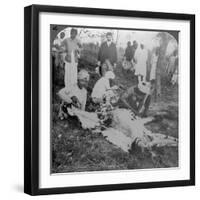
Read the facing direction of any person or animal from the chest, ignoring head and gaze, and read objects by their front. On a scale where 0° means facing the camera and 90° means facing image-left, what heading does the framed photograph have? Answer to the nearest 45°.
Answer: approximately 315°
